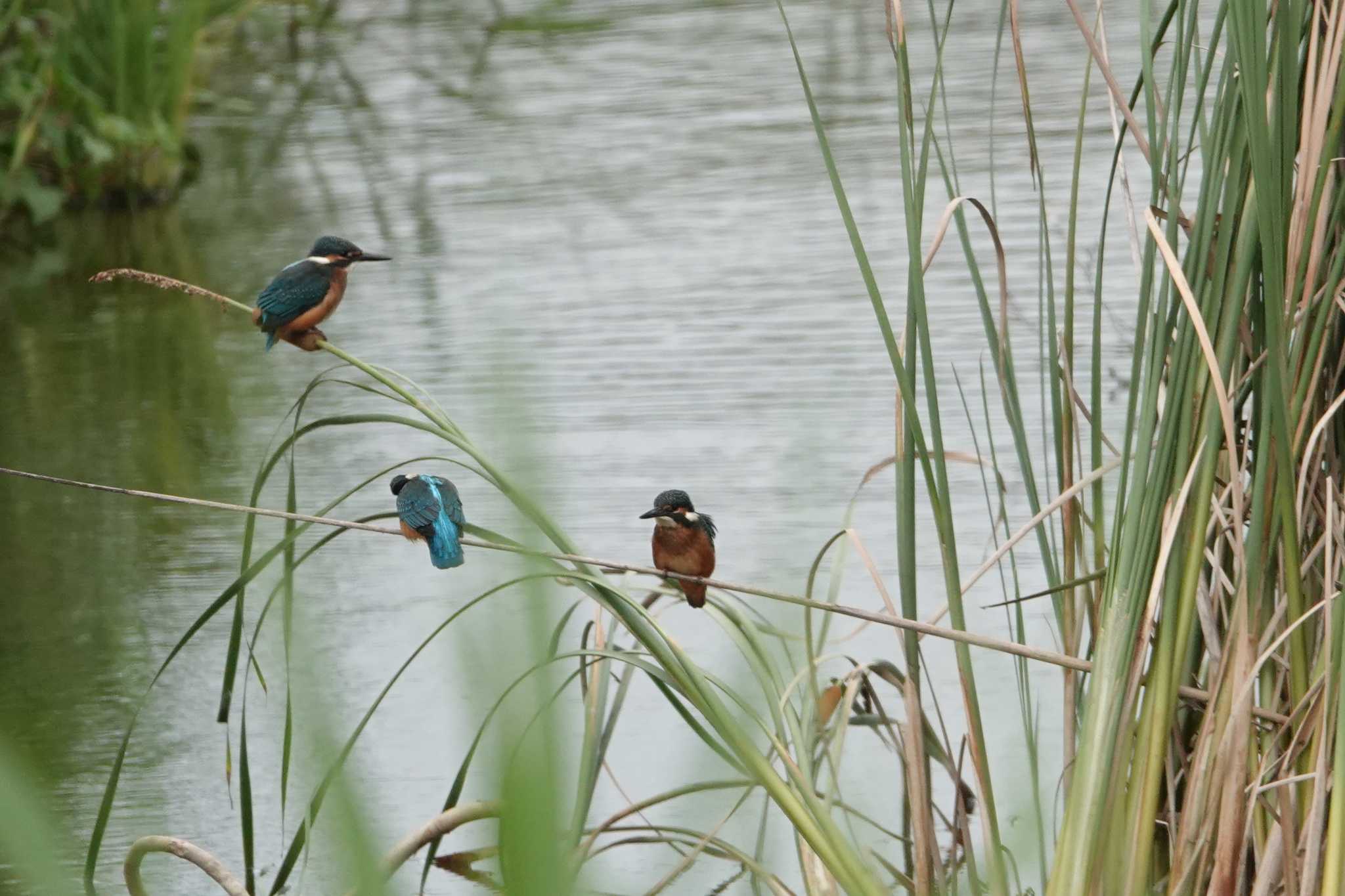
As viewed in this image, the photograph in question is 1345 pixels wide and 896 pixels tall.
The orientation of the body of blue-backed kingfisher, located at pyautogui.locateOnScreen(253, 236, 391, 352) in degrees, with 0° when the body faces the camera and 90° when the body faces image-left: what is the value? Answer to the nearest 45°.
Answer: approximately 270°

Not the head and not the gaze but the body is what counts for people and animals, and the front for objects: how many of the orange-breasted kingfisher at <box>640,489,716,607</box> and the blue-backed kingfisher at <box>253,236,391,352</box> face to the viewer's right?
1

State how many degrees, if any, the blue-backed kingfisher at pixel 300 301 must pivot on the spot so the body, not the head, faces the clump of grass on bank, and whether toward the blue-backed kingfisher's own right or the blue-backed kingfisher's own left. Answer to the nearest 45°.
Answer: approximately 90° to the blue-backed kingfisher's own left

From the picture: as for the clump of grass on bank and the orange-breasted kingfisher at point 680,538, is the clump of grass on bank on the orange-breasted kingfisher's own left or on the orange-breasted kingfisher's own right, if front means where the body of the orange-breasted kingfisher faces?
on the orange-breasted kingfisher's own right

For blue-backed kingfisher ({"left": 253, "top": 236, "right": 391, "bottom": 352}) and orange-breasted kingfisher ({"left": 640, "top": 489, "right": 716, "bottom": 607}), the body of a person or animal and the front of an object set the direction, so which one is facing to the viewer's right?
the blue-backed kingfisher

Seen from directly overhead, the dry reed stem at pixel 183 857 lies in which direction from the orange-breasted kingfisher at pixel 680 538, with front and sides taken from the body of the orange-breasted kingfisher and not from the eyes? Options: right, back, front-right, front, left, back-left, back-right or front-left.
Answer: front-right
